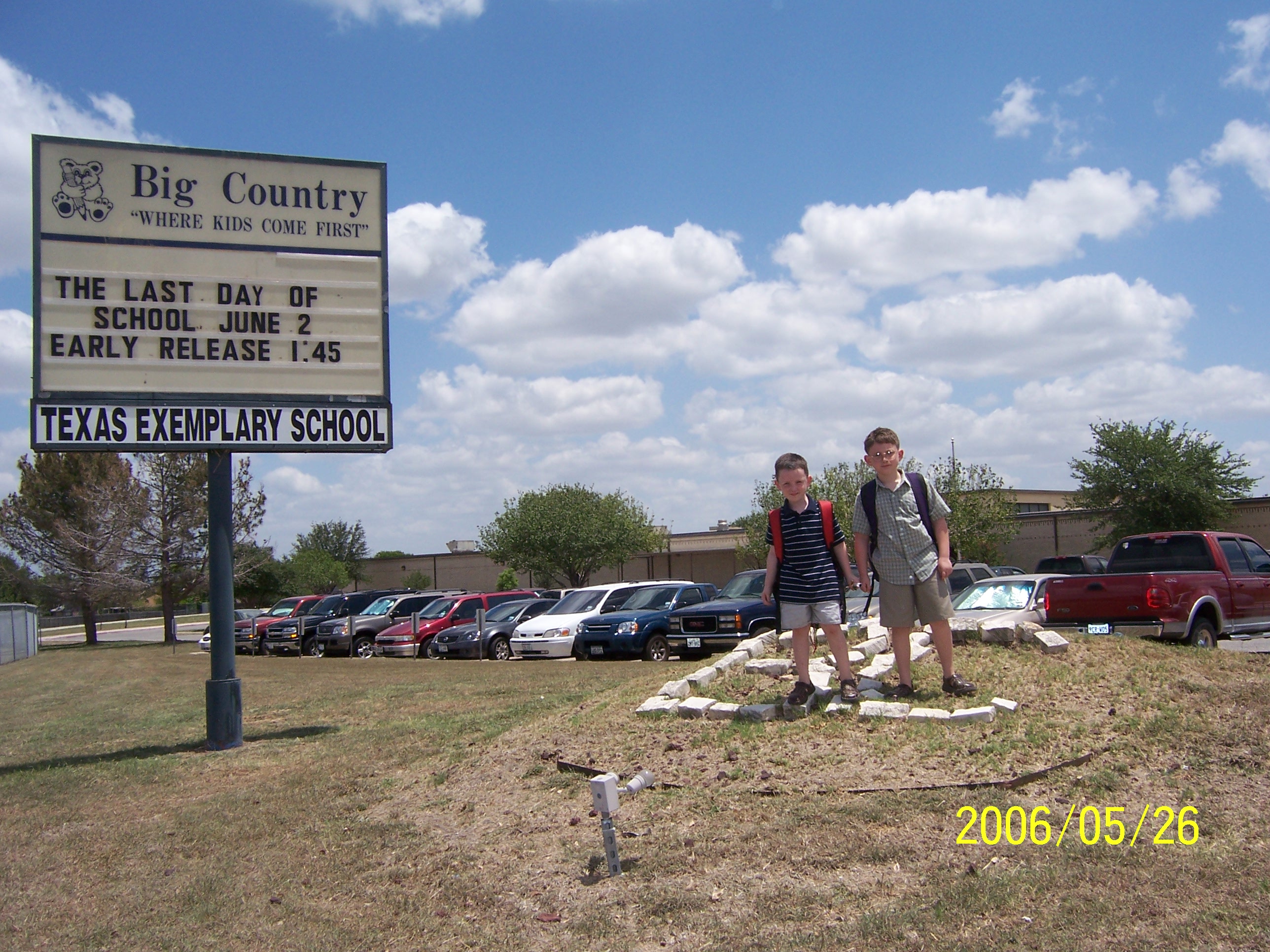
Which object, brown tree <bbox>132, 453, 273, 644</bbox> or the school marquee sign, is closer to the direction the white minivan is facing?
the school marquee sign

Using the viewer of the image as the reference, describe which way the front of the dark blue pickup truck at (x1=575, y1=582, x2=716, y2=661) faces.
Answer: facing the viewer and to the left of the viewer

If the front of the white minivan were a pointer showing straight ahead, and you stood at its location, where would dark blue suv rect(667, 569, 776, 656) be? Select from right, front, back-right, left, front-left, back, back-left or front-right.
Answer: left

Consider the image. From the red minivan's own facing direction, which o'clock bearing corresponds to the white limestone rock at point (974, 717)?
The white limestone rock is roughly at 10 o'clock from the red minivan.

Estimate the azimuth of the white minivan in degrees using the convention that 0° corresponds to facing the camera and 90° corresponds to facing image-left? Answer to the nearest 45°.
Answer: approximately 45°

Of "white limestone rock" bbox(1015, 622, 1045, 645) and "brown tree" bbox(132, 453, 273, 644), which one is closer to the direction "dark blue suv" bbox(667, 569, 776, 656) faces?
the white limestone rock

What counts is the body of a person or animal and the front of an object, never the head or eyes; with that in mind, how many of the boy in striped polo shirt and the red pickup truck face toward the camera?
1

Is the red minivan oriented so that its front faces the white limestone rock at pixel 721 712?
no

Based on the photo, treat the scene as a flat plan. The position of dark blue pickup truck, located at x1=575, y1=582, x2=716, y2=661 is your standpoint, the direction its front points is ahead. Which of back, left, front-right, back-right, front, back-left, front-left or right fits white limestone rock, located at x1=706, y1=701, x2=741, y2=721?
front-left

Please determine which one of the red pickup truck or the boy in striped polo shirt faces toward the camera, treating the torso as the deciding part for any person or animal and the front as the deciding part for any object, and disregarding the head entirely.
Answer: the boy in striped polo shirt

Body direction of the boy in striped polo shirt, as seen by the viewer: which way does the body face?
toward the camera

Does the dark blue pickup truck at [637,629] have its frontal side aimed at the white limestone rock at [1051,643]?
no

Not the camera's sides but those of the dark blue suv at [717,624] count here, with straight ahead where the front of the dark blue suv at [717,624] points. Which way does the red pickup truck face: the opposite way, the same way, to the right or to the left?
the opposite way

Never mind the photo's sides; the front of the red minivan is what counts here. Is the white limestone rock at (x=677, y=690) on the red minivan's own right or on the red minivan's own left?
on the red minivan's own left

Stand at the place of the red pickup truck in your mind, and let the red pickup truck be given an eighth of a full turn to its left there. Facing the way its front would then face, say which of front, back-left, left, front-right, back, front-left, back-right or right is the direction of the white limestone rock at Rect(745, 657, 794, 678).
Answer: back-left

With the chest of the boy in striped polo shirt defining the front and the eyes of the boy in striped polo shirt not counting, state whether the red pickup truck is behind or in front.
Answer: behind

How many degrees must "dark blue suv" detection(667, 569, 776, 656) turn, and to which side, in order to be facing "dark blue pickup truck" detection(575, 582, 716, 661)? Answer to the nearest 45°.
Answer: approximately 90° to its right

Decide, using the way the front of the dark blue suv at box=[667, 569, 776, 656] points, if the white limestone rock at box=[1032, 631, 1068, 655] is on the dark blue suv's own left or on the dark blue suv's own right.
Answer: on the dark blue suv's own left

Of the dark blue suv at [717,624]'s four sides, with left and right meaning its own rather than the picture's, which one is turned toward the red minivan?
right

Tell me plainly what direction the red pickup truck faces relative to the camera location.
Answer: facing away from the viewer and to the right of the viewer

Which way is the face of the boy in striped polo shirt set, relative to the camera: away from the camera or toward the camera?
toward the camera
